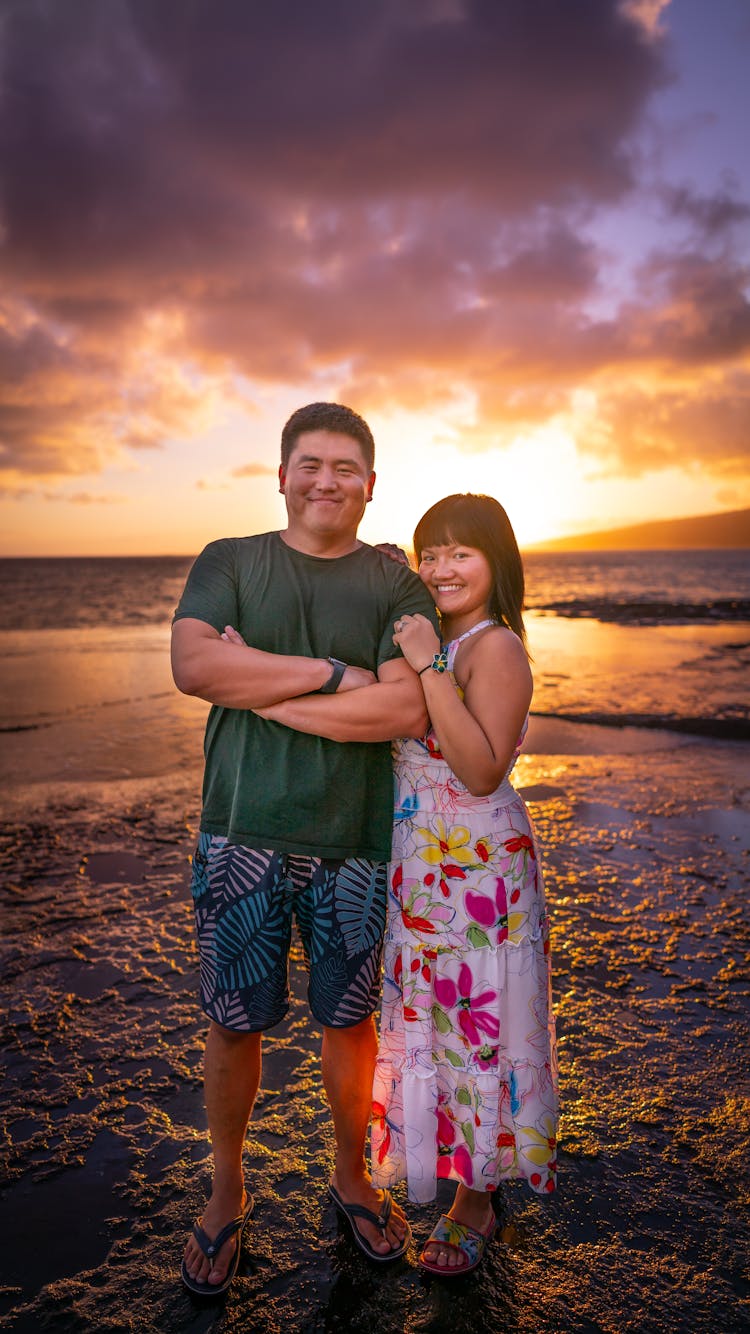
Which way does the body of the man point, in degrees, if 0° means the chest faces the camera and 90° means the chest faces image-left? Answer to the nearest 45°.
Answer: approximately 0°

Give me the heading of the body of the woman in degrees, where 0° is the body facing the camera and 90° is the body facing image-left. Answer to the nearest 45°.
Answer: approximately 45°
